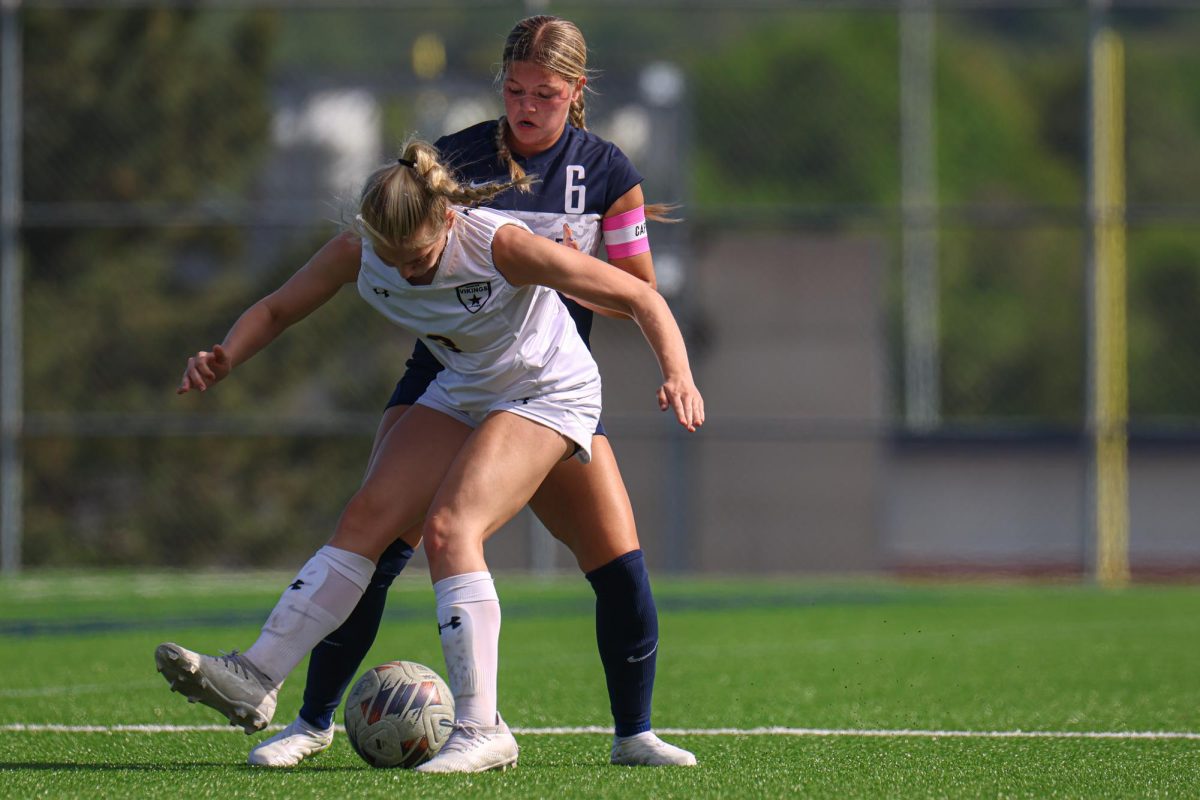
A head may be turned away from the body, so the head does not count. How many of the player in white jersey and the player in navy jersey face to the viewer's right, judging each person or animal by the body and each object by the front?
0

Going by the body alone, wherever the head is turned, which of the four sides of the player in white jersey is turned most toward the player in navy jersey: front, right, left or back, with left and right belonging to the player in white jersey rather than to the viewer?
back

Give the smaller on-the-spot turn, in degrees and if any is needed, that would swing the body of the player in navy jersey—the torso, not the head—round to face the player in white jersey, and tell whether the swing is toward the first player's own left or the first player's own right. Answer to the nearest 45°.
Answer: approximately 45° to the first player's own right

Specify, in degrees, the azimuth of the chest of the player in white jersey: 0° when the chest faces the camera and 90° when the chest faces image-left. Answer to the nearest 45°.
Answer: approximately 45°

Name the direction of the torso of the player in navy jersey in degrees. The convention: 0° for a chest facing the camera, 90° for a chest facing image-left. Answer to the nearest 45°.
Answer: approximately 0°
